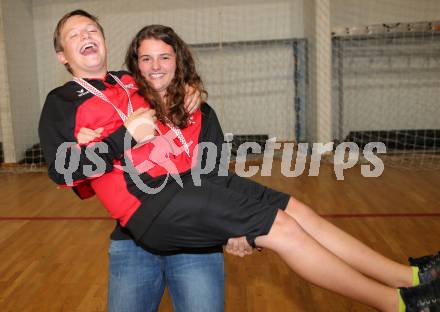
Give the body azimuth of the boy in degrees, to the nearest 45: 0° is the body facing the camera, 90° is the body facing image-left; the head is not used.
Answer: approximately 315°
